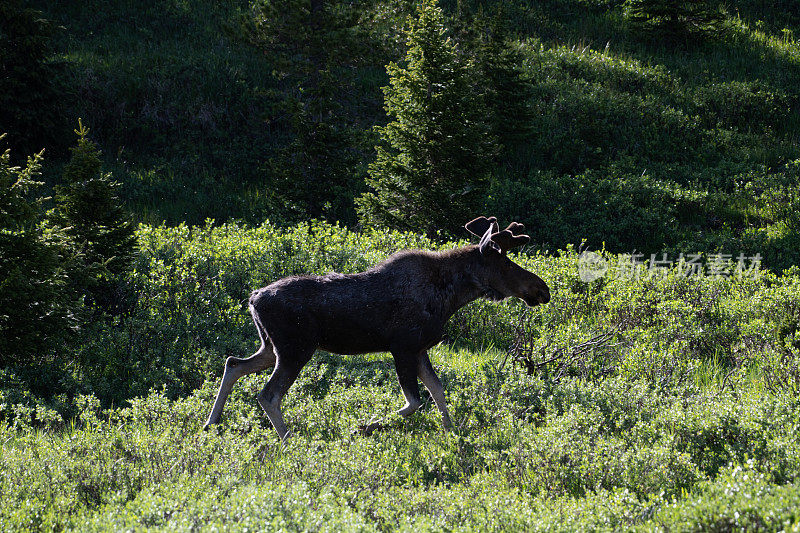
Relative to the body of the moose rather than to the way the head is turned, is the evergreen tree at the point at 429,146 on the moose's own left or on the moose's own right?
on the moose's own left

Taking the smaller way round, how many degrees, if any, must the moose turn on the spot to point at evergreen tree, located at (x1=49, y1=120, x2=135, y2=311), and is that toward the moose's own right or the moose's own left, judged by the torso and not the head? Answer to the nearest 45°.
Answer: approximately 135° to the moose's own left

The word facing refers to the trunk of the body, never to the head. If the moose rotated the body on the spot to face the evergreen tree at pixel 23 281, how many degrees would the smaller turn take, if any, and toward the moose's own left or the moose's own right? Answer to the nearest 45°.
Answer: approximately 180°

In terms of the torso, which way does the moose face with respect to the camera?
to the viewer's right

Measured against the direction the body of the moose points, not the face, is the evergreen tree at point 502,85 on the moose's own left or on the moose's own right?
on the moose's own left
